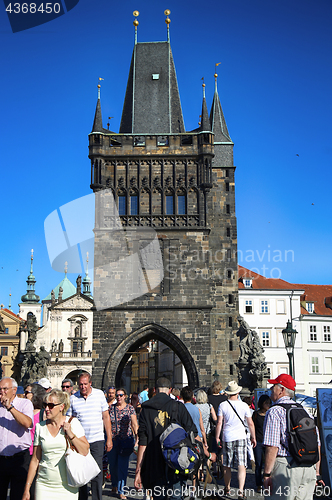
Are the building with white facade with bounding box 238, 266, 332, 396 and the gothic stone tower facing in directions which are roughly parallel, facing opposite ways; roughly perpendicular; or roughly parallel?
roughly parallel

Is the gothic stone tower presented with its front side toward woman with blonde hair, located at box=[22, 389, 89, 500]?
yes

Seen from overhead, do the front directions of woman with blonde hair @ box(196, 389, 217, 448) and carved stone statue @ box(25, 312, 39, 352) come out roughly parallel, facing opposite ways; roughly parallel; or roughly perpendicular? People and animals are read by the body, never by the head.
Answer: roughly perpendicular

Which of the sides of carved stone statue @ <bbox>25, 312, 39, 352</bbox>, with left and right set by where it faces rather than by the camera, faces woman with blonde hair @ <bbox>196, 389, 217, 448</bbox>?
right

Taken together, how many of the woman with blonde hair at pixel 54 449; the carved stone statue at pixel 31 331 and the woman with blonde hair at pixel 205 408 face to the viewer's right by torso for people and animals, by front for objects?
1

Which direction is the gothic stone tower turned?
toward the camera

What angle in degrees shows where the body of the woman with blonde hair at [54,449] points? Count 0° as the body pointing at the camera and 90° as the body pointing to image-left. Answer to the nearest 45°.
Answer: approximately 45°

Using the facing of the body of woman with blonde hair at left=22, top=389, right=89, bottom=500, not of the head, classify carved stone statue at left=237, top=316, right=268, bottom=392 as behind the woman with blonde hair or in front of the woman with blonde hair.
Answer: behind

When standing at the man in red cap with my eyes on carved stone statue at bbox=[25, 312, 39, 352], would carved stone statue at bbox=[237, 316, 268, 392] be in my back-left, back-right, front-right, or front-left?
front-right

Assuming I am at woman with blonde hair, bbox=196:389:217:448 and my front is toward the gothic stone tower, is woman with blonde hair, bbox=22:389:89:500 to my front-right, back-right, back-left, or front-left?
back-left

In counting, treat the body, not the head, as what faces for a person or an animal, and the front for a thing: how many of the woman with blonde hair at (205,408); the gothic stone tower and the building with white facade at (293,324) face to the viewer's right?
0

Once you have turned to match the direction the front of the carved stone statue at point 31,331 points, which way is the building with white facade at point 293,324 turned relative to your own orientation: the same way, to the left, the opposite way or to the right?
to the right

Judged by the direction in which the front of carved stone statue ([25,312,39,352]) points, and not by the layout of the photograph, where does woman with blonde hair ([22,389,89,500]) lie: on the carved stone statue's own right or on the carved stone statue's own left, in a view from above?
on the carved stone statue's own right

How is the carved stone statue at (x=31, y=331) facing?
to the viewer's right
